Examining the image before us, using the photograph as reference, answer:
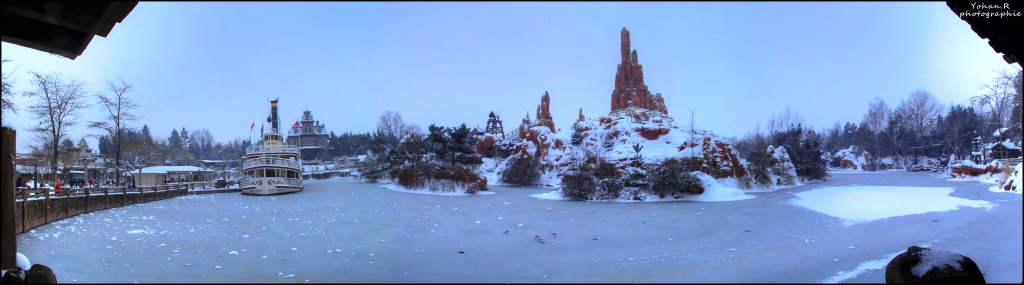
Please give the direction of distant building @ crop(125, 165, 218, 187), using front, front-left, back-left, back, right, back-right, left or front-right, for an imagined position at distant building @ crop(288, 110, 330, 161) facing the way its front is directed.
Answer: front-right

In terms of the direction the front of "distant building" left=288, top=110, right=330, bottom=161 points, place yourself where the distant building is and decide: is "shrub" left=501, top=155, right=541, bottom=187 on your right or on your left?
on your left

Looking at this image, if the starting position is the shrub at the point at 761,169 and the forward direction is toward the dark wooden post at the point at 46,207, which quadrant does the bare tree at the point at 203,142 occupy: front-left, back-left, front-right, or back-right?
front-right

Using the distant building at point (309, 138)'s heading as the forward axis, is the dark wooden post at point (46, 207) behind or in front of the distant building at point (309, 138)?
in front

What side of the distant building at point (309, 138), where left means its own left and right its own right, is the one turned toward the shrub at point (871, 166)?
left

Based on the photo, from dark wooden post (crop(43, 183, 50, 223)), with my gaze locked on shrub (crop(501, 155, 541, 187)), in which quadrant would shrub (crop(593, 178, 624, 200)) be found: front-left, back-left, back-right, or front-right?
front-right

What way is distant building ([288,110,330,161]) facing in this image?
toward the camera

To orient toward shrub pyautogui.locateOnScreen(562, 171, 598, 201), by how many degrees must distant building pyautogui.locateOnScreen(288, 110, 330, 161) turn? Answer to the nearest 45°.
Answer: approximately 45° to its left

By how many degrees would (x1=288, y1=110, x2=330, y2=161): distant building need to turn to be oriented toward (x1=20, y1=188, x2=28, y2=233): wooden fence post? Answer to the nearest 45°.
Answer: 0° — it already faces it

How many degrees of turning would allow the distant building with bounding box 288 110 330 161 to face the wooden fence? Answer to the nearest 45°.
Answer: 0° — it already faces it

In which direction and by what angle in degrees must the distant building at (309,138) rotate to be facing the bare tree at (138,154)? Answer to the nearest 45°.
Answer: approximately 45° to its right

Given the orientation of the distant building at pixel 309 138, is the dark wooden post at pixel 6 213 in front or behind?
in front

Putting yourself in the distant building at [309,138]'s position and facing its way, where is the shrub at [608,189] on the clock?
The shrub is roughly at 11 o'clock from the distant building.
